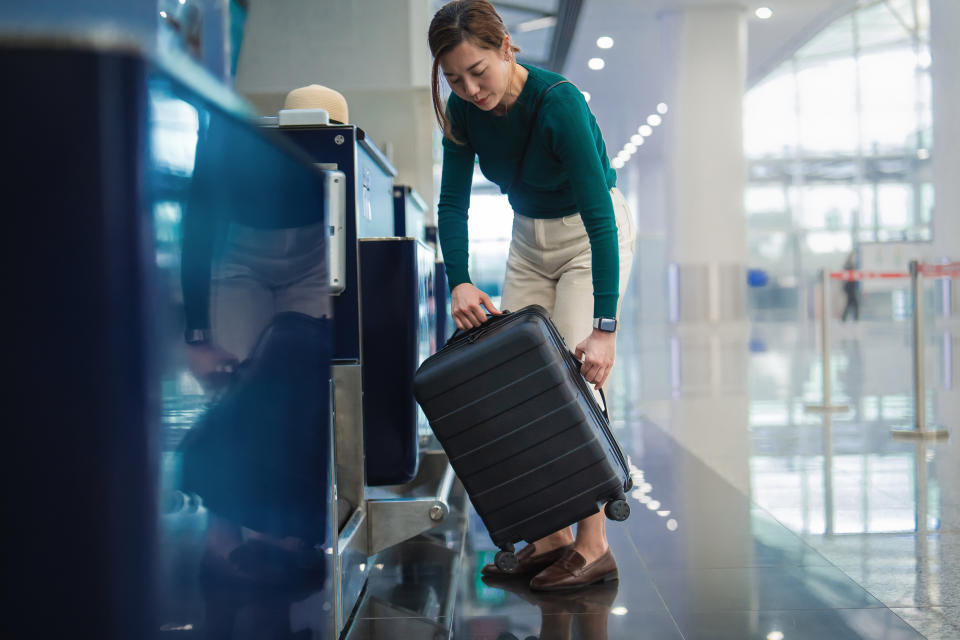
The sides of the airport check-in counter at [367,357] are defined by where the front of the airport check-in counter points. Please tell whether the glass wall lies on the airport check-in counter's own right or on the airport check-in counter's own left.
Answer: on the airport check-in counter's own left

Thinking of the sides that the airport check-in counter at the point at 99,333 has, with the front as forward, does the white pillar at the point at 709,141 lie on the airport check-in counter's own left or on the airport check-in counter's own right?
on the airport check-in counter's own left

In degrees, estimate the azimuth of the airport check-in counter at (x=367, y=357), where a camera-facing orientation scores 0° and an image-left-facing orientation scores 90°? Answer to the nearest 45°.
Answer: approximately 270°

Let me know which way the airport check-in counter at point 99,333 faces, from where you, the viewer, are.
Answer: facing to the right of the viewer

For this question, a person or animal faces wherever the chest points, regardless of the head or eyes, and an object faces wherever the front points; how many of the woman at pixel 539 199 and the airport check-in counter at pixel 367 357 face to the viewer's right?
1

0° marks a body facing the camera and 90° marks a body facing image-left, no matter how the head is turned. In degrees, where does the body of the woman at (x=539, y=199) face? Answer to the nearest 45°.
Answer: approximately 45°

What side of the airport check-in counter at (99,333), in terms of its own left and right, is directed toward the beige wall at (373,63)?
left

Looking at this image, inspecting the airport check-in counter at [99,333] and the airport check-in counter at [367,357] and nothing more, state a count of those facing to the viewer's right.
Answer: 2

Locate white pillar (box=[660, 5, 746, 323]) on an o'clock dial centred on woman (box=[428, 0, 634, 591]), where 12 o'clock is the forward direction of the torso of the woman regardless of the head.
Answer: The white pillar is roughly at 5 o'clock from the woman.

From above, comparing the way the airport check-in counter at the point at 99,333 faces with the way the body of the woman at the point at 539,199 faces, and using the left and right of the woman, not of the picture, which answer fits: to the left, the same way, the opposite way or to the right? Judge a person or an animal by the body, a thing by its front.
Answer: the opposite way
